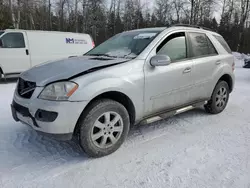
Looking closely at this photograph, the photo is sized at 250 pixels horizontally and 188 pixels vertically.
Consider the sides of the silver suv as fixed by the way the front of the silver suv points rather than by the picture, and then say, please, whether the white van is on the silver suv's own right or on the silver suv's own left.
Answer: on the silver suv's own right

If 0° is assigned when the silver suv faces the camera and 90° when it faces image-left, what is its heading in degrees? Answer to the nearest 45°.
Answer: approximately 45°
